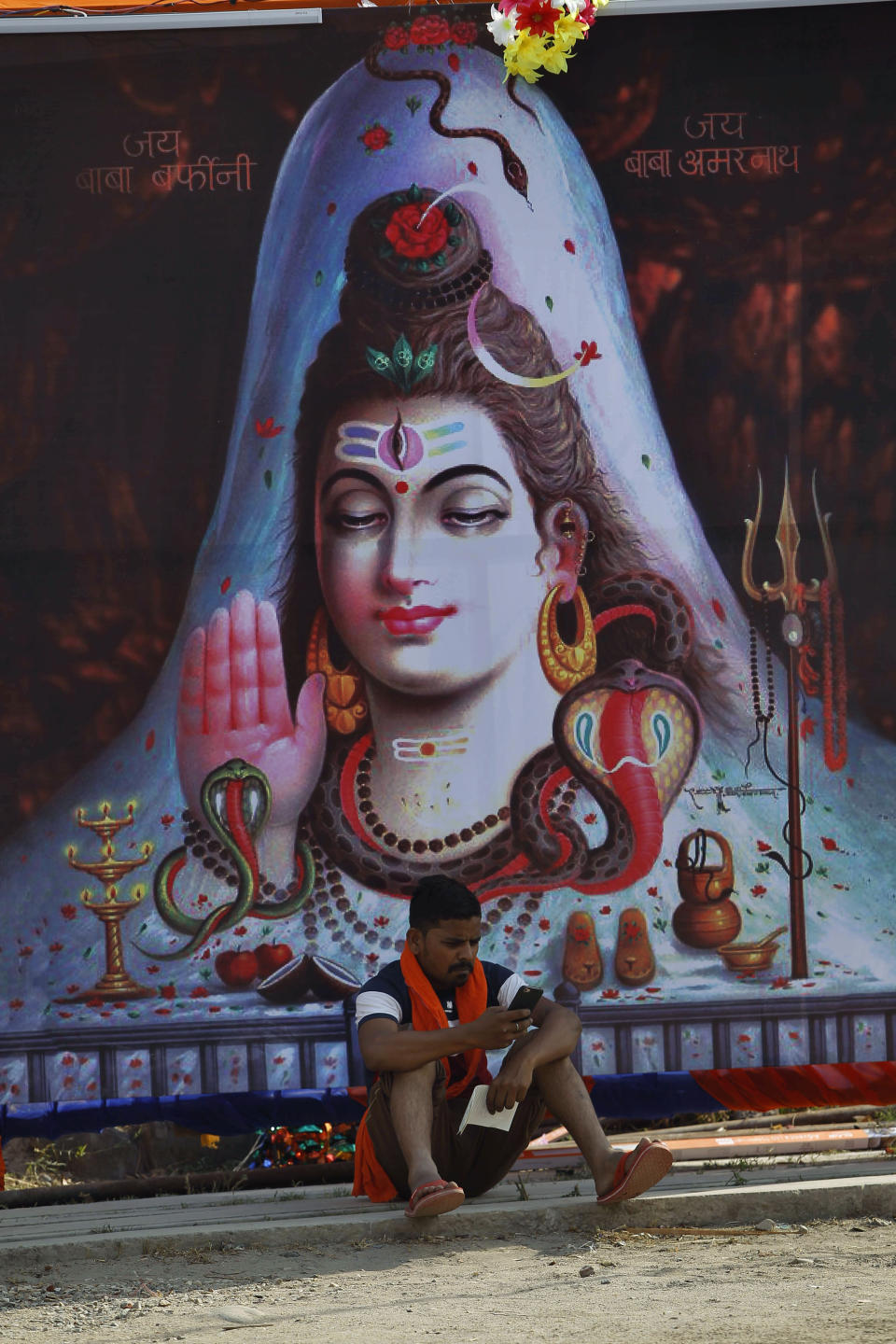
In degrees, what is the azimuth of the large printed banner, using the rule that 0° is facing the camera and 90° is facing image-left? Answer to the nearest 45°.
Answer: approximately 0°

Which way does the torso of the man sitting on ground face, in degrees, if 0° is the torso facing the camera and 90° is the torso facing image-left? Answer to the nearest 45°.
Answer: approximately 315°

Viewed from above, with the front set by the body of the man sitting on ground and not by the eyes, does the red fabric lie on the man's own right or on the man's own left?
on the man's own left
